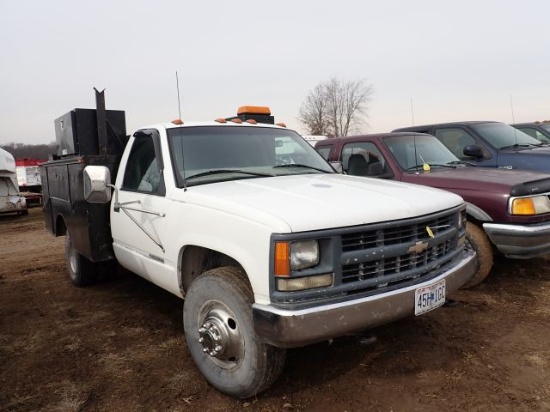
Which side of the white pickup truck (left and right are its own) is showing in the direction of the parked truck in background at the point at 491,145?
left

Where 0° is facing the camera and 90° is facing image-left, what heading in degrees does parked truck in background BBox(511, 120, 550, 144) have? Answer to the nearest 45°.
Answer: approximately 315°

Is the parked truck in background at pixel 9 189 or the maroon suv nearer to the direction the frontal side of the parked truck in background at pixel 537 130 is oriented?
the maroon suv

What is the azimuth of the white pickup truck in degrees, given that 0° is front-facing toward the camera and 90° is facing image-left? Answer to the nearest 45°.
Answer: approximately 315°
